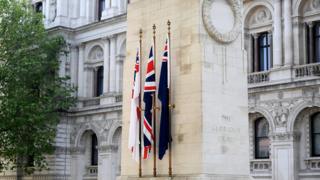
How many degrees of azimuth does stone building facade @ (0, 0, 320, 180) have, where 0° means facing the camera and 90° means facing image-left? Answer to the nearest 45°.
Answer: approximately 45°

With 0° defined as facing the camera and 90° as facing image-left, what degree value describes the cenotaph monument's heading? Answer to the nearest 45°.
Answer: approximately 315°

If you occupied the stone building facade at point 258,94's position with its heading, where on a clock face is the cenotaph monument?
The cenotaph monument is roughly at 11 o'clock from the stone building facade.

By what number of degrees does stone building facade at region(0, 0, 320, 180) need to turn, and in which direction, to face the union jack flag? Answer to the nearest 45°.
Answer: approximately 45° to its left

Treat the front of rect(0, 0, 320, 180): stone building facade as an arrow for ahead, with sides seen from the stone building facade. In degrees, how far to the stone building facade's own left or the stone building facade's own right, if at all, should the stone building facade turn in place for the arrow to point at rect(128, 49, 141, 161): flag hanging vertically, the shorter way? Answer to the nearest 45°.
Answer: approximately 45° to the stone building facade's own left
